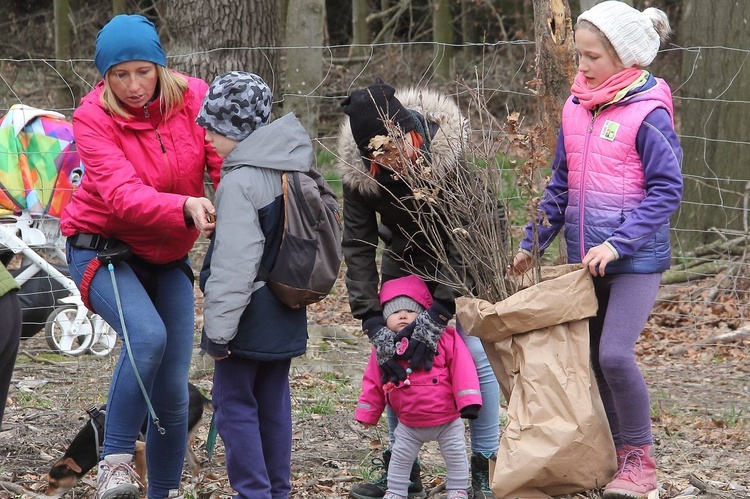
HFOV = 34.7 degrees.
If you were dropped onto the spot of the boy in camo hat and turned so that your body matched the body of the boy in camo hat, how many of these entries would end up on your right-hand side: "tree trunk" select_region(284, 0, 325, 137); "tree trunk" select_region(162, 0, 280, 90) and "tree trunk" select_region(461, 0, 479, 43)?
3

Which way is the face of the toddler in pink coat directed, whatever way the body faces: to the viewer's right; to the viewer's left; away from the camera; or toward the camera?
toward the camera

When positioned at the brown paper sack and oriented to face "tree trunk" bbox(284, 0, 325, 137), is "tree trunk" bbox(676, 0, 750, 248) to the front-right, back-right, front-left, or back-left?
front-right

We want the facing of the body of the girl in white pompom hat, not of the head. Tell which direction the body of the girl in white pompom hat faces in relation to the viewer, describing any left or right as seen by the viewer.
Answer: facing the viewer and to the left of the viewer

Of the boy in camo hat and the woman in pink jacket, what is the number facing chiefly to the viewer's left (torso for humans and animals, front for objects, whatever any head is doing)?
1

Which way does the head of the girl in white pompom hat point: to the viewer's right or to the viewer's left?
to the viewer's left

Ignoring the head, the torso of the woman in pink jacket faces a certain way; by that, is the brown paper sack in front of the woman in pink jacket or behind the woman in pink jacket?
in front

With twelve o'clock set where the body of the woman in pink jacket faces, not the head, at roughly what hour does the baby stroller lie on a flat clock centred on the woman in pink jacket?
The baby stroller is roughly at 7 o'clock from the woman in pink jacket.

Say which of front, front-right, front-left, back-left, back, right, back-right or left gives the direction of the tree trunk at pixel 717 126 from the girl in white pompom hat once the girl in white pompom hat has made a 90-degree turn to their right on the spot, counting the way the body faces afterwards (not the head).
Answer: front-right

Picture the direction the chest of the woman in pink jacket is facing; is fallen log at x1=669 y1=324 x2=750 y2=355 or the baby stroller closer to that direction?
the fallen log
